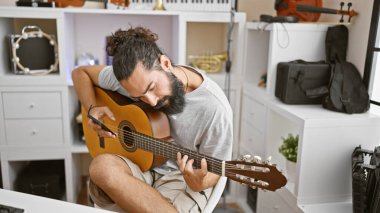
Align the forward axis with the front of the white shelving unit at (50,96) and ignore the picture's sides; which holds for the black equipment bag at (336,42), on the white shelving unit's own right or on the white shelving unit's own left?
on the white shelving unit's own left

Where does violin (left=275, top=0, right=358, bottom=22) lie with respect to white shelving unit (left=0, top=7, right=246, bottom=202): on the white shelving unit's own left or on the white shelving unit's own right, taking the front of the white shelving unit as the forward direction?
on the white shelving unit's own left

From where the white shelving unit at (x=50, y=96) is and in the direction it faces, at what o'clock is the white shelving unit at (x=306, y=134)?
the white shelving unit at (x=306, y=134) is roughly at 10 o'clock from the white shelving unit at (x=50, y=96).

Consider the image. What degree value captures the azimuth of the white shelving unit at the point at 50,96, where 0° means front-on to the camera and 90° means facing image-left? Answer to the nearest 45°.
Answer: approximately 0°

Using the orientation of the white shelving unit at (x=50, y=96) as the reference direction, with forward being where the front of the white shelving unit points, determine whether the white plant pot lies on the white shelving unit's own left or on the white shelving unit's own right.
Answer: on the white shelving unit's own left

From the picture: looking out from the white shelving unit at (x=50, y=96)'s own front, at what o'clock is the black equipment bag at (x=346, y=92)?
The black equipment bag is roughly at 10 o'clock from the white shelving unit.

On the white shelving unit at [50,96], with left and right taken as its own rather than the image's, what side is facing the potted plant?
left
